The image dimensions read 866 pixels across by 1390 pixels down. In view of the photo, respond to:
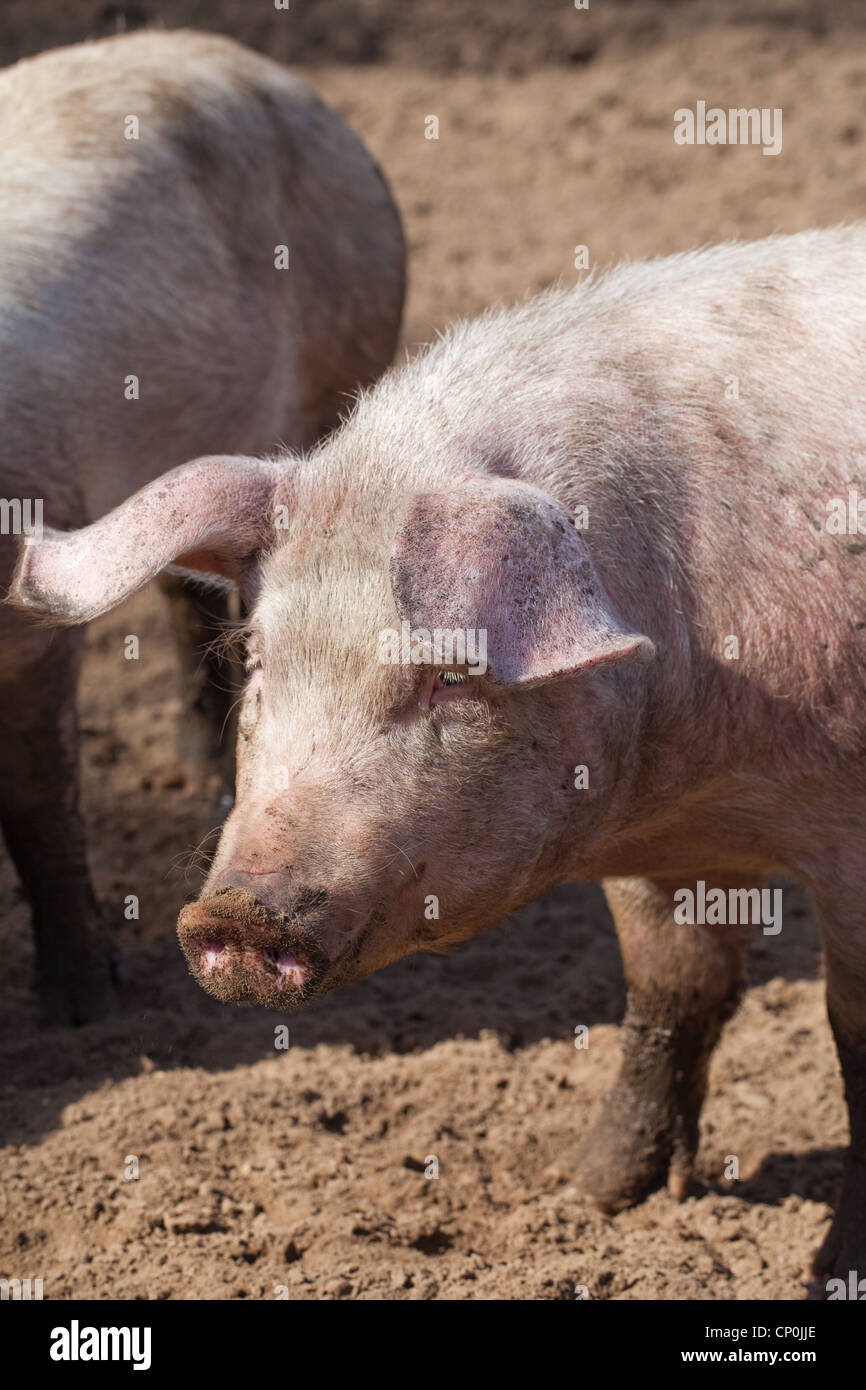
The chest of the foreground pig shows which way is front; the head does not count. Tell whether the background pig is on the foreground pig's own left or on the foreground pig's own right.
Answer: on the foreground pig's own right

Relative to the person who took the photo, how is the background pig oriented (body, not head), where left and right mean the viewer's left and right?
facing to the left of the viewer

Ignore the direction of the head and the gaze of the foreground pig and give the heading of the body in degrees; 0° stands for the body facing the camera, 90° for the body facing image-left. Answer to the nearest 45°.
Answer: approximately 45°
